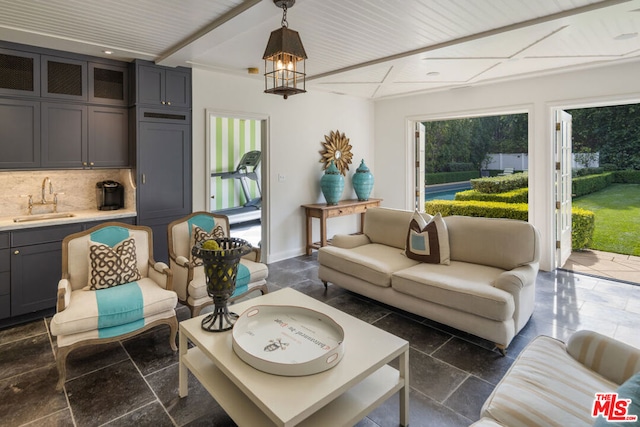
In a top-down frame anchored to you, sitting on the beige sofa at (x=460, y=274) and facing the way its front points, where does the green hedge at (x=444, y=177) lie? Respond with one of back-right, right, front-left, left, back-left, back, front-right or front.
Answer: back-right

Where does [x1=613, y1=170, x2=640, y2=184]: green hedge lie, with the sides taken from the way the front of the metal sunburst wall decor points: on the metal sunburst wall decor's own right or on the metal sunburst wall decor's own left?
on the metal sunburst wall decor's own left

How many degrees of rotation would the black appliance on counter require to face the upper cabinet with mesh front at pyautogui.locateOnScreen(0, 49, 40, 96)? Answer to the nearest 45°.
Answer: approximately 45° to its right

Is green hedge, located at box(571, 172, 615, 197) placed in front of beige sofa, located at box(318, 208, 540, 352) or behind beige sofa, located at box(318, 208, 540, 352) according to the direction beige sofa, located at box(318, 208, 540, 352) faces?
behind

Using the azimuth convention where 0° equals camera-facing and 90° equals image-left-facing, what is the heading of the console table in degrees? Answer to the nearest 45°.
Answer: approximately 315°

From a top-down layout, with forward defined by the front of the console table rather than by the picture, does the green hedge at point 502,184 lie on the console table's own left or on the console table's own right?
on the console table's own left

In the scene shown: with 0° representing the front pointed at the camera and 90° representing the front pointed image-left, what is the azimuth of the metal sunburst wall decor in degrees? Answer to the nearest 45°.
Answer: approximately 315°
